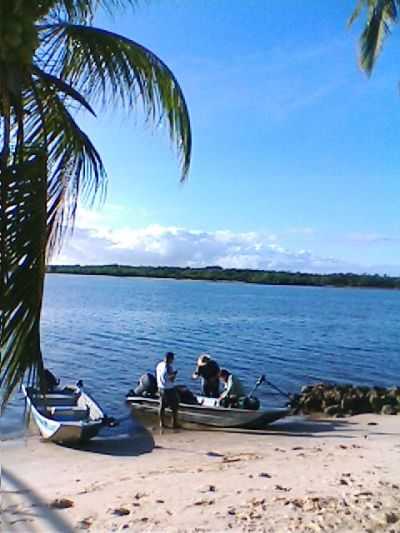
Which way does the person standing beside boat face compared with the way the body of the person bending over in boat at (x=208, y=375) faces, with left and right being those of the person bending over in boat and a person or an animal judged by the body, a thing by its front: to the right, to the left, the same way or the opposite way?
the opposite way

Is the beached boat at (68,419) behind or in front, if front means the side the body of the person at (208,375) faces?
in front

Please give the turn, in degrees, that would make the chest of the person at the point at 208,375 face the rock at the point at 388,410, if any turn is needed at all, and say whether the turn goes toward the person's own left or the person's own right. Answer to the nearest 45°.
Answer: approximately 180°

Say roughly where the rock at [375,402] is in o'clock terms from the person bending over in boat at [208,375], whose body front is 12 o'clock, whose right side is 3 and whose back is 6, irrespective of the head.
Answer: The rock is roughly at 5 o'clock from the person bending over in boat.

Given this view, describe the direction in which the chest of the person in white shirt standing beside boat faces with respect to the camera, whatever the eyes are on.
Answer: to the viewer's right

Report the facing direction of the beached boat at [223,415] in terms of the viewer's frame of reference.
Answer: facing to the right of the viewer

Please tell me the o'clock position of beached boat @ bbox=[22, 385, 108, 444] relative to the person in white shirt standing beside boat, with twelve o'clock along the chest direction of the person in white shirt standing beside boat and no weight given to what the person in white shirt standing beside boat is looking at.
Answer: The beached boat is roughly at 5 o'clock from the person in white shirt standing beside boat.

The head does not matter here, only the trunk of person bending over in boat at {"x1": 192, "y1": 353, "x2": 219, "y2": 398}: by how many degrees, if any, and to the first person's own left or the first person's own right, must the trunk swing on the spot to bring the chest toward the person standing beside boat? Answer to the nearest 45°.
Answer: approximately 45° to the first person's own left

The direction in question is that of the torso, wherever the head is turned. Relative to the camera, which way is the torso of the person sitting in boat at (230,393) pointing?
to the viewer's left

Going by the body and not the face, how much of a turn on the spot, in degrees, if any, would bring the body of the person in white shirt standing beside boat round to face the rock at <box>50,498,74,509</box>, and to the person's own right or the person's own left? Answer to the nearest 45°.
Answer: approximately 90° to the person's own right

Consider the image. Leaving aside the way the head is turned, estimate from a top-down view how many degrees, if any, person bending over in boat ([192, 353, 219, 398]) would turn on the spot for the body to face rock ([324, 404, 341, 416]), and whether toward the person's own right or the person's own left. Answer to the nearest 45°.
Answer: approximately 135° to the person's own right

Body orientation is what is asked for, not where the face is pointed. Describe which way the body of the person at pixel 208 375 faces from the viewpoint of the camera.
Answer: to the viewer's left
